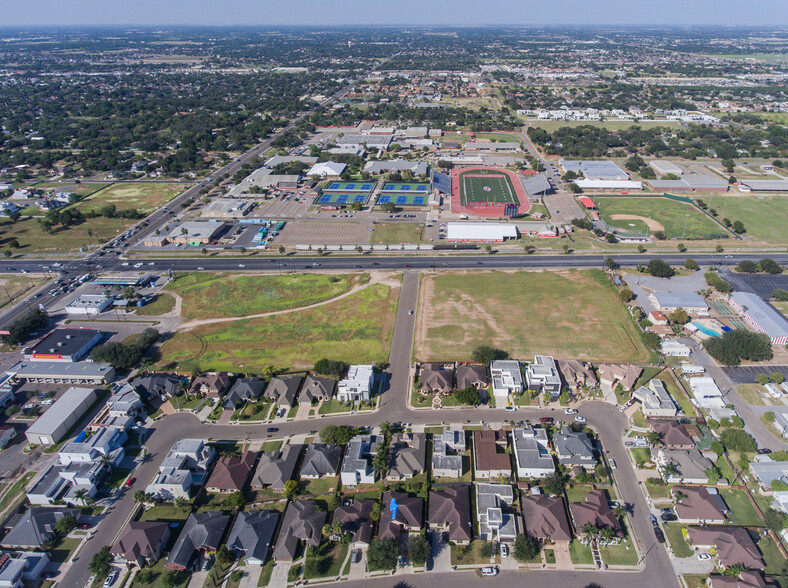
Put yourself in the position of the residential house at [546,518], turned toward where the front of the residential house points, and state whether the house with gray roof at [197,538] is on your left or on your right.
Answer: on your right

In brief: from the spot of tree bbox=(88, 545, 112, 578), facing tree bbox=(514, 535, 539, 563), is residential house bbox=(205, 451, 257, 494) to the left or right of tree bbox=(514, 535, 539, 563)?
left

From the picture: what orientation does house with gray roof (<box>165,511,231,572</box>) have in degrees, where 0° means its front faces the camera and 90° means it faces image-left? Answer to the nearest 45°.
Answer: approximately 0°

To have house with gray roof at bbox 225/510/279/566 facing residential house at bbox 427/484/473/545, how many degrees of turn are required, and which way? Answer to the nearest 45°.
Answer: approximately 90° to its left

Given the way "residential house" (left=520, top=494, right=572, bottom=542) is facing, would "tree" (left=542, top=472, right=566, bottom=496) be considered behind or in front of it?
behind

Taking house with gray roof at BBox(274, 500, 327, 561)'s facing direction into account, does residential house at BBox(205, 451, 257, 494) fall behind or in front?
behind

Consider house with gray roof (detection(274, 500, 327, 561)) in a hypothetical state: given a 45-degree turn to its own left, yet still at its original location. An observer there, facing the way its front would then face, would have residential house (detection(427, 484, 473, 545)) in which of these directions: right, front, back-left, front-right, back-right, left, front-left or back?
front-left

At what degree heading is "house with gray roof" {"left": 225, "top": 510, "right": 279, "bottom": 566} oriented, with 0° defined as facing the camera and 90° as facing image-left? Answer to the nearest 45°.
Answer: approximately 0°
